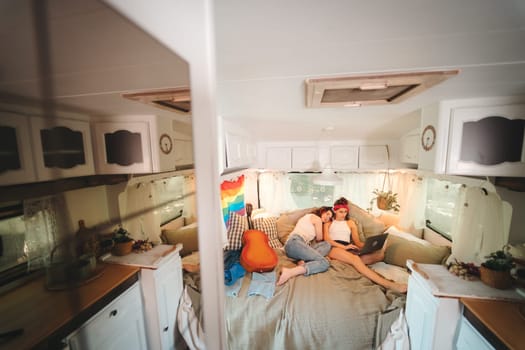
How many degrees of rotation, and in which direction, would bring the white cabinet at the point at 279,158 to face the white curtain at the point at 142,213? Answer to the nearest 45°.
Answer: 0° — it already faces it

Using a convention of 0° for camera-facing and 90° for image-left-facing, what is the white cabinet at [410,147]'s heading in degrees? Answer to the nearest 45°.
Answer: approximately 45°

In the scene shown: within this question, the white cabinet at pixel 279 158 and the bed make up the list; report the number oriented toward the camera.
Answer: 2

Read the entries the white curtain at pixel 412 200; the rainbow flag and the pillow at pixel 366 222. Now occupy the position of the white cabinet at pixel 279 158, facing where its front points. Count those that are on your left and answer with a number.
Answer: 2
